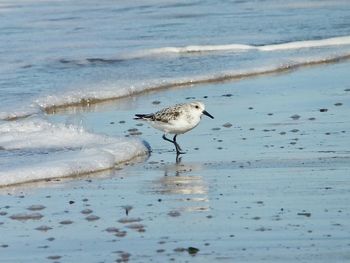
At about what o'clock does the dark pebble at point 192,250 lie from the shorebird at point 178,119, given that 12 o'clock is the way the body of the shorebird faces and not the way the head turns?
The dark pebble is roughly at 3 o'clock from the shorebird.

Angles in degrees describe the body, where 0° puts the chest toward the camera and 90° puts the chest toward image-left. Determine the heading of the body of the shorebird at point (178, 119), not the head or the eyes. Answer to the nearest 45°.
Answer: approximately 270°

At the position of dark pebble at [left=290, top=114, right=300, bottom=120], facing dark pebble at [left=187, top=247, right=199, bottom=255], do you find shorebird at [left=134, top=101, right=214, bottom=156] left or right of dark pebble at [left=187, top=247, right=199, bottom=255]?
right
